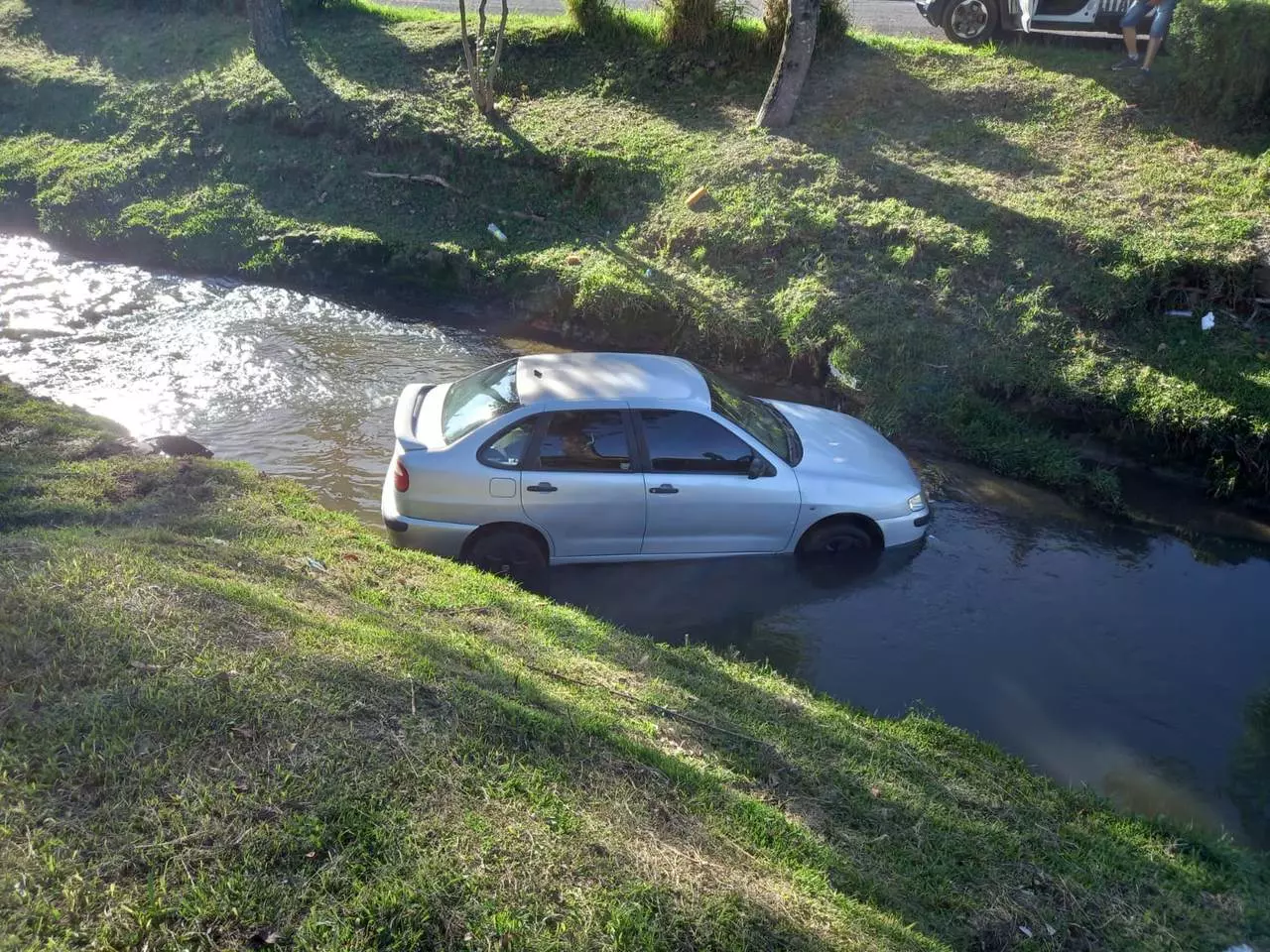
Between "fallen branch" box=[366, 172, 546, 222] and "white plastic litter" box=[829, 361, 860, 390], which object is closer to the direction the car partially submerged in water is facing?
the white plastic litter

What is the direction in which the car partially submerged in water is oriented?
to the viewer's right

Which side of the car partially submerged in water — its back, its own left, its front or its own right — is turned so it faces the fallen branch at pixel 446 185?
left

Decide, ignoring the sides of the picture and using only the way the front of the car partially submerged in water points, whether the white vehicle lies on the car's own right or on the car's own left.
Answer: on the car's own left

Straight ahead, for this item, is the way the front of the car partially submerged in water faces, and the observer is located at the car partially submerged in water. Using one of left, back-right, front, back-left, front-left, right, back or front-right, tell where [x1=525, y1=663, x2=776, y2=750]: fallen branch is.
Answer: right
